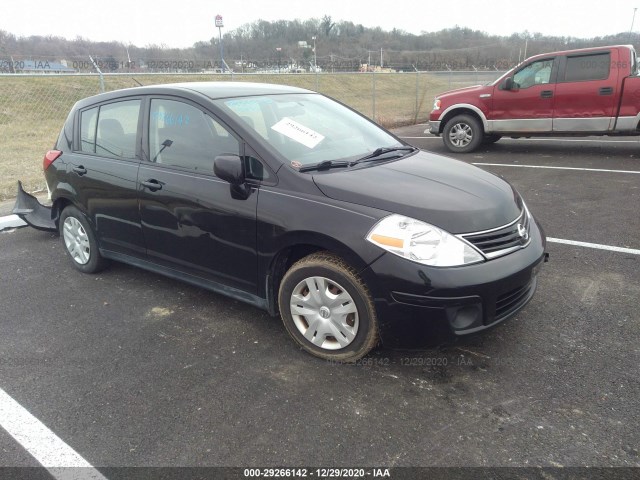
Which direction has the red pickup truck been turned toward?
to the viewer's left

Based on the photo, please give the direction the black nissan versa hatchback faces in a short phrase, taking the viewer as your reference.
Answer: facing the viewer and to the right of the viewer

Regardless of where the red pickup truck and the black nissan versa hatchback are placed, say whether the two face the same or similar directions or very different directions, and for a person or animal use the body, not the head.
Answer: very different directions

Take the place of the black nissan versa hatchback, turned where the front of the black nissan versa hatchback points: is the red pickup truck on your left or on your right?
on your left

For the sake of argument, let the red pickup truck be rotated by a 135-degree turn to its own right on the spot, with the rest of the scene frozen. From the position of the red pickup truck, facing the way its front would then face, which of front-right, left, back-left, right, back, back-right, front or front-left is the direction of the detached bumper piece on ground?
back

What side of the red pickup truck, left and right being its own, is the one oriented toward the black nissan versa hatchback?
left

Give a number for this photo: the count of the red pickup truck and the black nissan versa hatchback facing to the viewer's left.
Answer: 1

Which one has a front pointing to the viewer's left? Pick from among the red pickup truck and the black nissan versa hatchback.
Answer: the red pickup truck
